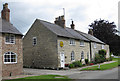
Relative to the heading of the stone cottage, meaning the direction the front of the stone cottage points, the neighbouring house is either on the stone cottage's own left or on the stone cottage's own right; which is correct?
on the stone cottage's own right

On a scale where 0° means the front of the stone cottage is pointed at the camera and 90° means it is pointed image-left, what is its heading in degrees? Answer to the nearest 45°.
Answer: approximately 315°

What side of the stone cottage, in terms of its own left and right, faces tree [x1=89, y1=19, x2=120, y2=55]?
left
